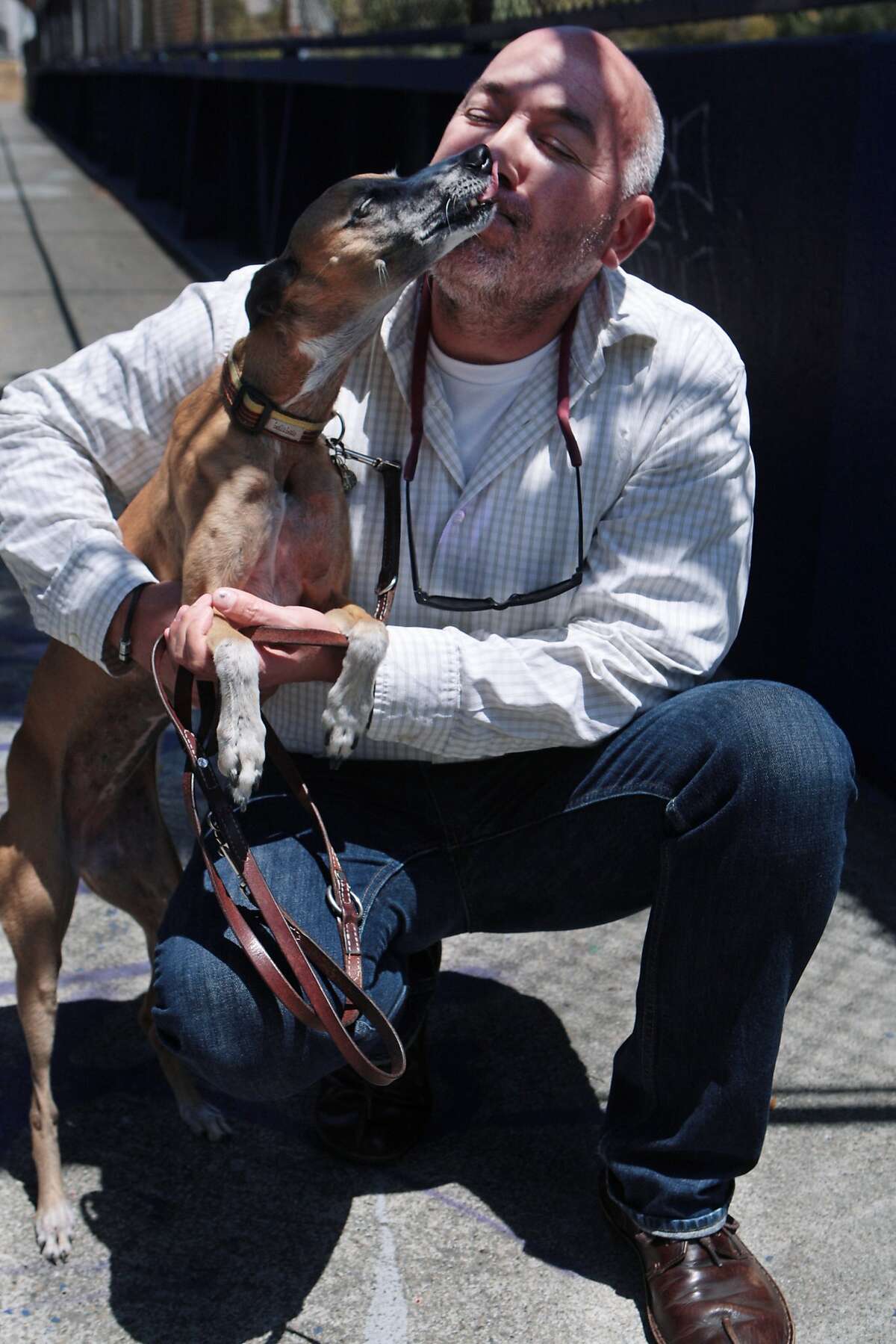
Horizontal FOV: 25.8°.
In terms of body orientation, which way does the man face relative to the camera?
toward the camera

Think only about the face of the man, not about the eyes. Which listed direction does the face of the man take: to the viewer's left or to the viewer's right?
to the viewer's left

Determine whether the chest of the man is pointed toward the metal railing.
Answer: no

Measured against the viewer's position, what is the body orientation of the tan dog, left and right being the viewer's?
facing the viewer and to the right of the viewer
